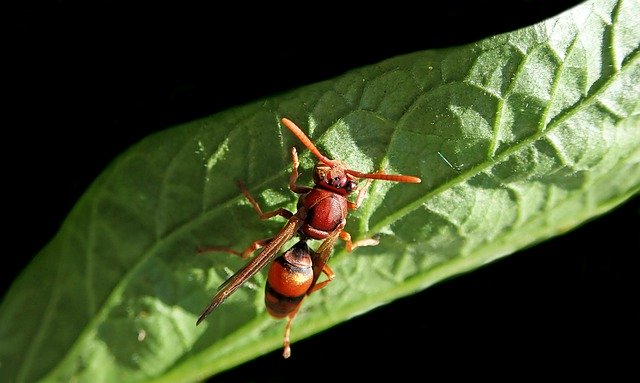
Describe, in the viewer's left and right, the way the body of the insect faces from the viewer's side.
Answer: facing away from the viewer and to the right of the viewer
